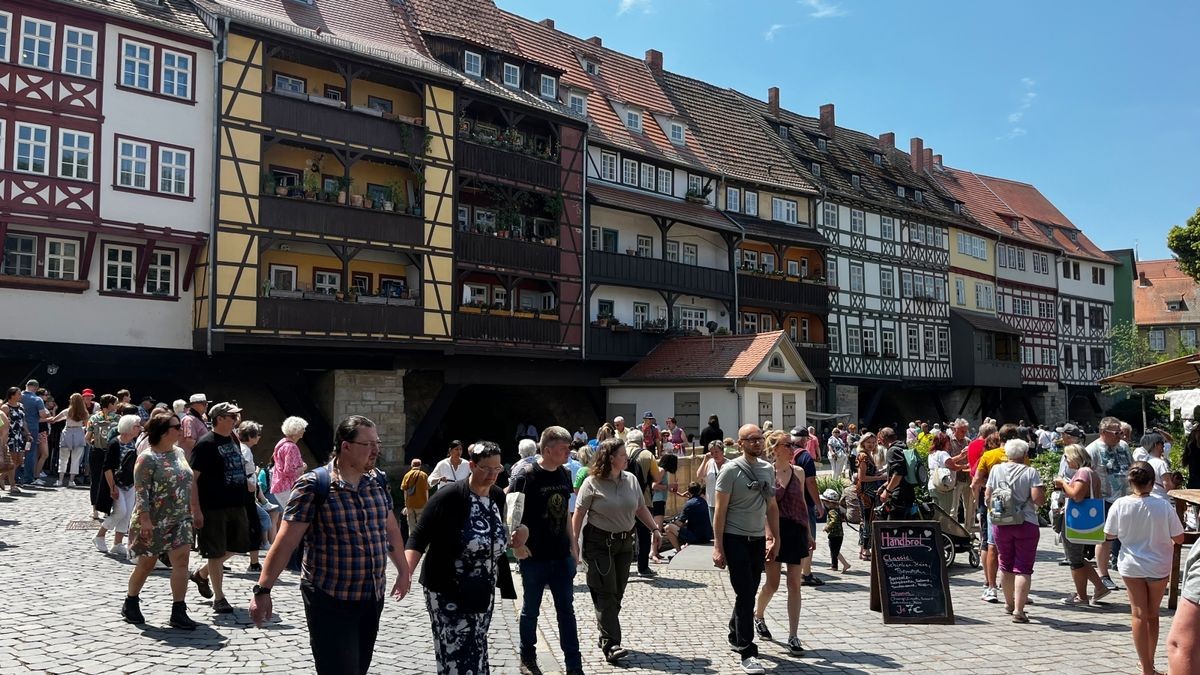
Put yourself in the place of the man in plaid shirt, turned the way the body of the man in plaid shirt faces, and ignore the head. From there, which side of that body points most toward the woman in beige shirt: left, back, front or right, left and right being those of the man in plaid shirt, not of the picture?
left

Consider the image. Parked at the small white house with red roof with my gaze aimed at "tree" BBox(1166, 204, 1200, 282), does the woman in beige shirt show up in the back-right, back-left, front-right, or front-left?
back-right

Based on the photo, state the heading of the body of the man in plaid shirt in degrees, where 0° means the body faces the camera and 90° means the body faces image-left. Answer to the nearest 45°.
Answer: approximately 315°

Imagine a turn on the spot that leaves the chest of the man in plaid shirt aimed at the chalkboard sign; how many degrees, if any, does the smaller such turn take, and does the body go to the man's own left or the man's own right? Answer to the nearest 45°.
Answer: approximately 90° to the man's own left
